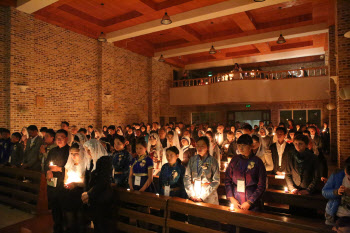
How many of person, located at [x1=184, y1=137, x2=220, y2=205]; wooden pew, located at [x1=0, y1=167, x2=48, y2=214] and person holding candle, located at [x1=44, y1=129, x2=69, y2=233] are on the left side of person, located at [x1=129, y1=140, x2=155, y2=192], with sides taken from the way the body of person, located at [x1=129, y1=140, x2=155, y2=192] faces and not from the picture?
1

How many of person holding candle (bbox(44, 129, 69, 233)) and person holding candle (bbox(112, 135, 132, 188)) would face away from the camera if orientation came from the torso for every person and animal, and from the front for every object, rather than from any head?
0

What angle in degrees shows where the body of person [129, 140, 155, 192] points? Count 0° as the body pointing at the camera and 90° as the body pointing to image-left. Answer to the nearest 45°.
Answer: approximately 45°

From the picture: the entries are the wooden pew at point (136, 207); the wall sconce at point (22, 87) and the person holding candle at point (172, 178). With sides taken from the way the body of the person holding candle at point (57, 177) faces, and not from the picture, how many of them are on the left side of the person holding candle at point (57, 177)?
2

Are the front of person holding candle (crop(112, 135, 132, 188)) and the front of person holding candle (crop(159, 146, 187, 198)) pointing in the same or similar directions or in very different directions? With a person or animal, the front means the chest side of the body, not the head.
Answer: same or similar directions

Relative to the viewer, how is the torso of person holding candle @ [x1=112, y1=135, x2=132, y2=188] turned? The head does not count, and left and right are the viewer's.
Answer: facing the viewer and to the left of the viewer

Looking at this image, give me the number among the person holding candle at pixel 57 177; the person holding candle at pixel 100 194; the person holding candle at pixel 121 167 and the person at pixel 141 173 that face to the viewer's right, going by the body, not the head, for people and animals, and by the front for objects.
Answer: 0

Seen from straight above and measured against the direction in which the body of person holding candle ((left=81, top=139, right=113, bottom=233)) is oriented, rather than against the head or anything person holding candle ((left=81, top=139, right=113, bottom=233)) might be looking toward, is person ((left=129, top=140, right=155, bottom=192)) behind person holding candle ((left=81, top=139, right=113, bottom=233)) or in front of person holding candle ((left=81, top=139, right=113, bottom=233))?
behind

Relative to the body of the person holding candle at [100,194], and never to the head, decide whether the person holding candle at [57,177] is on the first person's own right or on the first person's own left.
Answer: on the first person's own right

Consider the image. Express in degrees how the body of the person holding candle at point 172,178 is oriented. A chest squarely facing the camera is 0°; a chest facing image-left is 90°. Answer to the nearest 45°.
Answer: approximately 45°

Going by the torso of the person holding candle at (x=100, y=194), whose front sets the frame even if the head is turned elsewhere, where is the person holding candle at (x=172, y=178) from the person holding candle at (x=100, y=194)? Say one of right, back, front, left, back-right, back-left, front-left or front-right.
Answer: back
